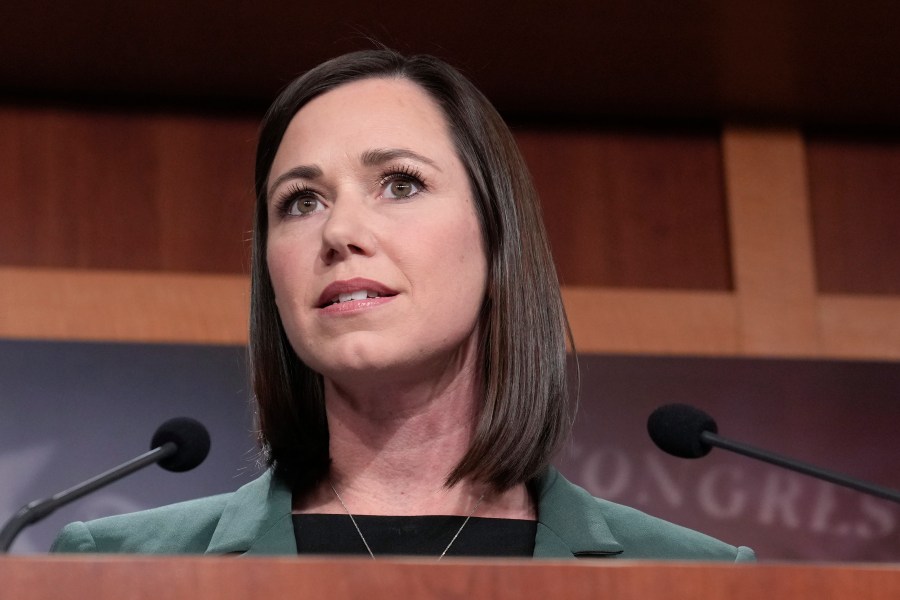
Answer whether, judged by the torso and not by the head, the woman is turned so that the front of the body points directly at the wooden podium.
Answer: yes

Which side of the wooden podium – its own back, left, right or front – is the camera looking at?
front

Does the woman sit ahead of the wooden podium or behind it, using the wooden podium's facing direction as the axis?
behind

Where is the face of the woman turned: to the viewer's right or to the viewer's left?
to the viewer's left

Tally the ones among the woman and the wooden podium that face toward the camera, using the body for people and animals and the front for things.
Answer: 2

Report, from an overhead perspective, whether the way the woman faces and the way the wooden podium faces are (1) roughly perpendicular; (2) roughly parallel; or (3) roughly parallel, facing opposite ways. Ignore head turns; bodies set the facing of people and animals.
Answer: roughly parallel

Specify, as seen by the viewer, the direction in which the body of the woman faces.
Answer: toward the camera
